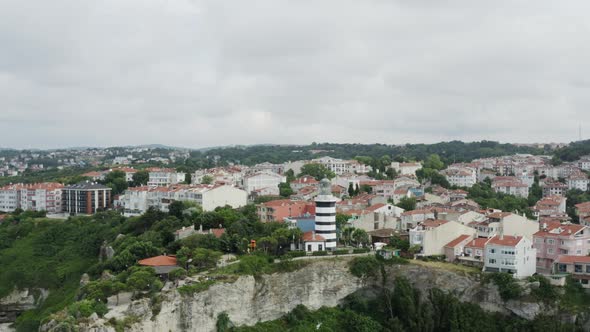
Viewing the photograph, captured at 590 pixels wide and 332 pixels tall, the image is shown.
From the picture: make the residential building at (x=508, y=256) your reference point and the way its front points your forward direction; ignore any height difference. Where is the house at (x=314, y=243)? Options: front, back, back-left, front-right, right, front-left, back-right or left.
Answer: front-right

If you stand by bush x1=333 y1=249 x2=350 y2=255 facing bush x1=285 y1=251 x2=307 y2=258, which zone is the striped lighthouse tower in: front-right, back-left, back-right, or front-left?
front-right

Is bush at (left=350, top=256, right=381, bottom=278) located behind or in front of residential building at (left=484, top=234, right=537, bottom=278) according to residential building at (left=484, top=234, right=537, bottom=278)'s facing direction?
in front

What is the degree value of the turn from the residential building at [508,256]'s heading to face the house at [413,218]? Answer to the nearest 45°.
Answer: approximately 90° to its right

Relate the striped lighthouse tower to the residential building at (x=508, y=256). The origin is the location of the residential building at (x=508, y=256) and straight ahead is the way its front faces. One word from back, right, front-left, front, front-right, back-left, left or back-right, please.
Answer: front-right

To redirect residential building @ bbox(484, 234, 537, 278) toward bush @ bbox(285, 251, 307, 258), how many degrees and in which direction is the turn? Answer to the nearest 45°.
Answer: approximately 45° to its right

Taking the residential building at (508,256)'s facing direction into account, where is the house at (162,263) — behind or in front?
in front

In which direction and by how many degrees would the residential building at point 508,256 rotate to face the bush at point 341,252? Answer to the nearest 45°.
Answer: approximately 45° to its right

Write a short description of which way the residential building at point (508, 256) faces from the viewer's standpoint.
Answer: facing the viewer and to the left of the viewer

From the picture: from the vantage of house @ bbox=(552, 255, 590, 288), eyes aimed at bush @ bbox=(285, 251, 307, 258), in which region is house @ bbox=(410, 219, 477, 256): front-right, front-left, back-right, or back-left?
front-right
